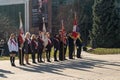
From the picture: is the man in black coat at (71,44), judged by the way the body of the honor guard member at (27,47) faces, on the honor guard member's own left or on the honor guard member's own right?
on the honor guard member's own left

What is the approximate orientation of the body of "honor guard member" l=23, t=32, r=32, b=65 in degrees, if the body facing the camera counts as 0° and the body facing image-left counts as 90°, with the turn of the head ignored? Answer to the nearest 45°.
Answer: approximately 315°

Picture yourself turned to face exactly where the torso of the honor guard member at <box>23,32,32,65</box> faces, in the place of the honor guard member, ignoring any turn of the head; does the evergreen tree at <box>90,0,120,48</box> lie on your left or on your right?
on your left

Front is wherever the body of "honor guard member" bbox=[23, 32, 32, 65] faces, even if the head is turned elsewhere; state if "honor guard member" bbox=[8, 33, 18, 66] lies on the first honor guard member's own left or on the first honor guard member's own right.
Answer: on the first honor guard member's own right

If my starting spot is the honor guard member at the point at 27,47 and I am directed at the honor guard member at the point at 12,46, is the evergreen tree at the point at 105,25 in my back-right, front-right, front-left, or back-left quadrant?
back-right

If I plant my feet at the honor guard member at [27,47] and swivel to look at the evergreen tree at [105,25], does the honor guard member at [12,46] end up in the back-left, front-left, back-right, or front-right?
back-left
